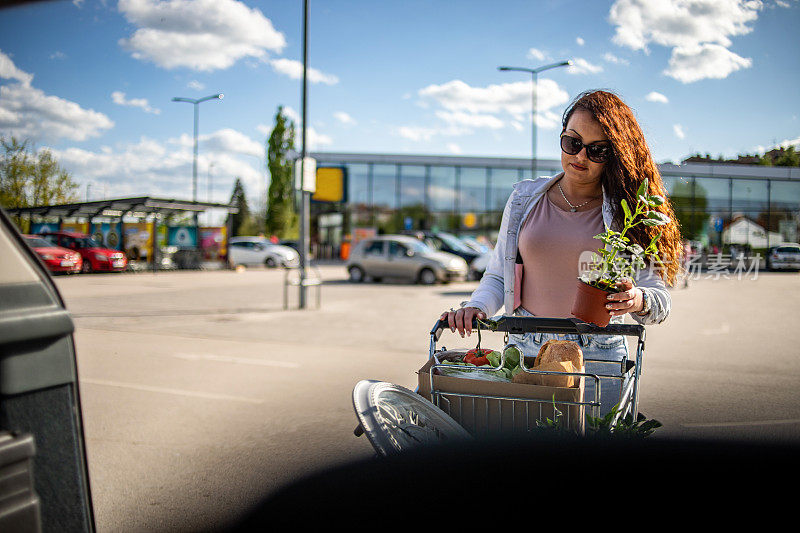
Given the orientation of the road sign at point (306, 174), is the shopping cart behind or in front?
in front

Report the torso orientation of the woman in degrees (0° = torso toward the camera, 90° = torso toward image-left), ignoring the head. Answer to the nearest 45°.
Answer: approximately 0°

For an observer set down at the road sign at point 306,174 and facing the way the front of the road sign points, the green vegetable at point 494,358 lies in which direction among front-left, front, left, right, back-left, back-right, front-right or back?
front

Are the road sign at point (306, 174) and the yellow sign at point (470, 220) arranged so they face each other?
no

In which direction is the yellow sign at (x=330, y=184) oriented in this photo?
toward the camera

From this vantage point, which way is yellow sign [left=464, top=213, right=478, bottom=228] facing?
toward the camera

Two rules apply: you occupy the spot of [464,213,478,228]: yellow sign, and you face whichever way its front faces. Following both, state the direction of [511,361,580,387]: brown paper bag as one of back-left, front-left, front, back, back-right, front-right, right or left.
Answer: front

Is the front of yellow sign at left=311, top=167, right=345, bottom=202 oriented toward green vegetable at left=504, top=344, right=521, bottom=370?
yes

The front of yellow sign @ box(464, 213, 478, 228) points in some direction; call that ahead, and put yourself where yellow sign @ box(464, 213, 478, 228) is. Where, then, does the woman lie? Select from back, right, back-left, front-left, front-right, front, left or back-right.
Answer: front

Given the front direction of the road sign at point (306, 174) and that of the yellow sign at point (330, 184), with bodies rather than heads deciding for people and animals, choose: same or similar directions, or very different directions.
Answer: same or similar directions

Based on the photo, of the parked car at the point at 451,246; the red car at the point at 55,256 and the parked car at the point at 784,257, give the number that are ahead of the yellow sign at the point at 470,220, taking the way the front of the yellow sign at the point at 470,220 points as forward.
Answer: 3

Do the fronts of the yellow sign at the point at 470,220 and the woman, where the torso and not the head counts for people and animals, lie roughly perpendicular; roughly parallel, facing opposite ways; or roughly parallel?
roughly parallel

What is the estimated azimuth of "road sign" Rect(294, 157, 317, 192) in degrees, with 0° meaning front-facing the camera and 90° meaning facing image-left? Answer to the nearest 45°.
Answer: approximately 0°
